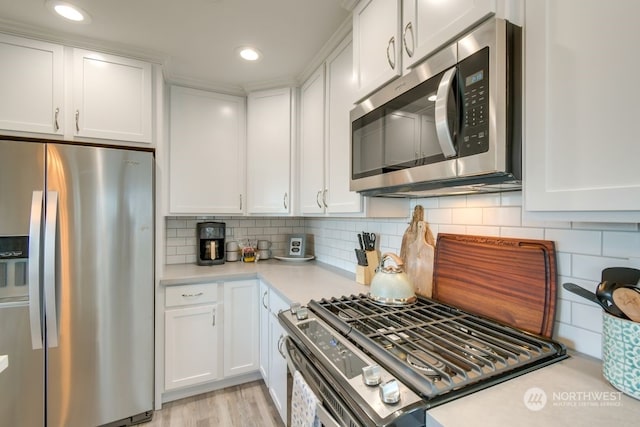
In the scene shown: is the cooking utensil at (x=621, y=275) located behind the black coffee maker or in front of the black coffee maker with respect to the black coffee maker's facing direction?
in front

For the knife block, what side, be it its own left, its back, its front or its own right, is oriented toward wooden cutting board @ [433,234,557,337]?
left

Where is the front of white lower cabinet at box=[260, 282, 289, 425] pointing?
to the viewer's left

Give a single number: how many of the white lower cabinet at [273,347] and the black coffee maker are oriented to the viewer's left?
1

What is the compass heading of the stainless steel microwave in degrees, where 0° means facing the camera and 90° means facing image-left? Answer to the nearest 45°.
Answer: approximately 45°

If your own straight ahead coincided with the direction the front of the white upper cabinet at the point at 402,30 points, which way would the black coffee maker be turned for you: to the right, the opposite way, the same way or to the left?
to the left

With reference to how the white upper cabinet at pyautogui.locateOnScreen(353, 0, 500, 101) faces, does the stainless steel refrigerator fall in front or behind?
in front
